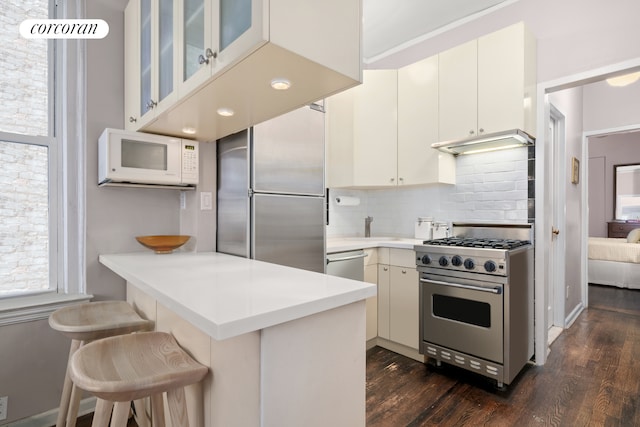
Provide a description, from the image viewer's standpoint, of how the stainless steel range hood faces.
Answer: facing the viewer and to the left of the viewer

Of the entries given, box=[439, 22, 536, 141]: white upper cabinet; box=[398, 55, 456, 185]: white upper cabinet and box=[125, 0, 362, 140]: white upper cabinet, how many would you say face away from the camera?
0

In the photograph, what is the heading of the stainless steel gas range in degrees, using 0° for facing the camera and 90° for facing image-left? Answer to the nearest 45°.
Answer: approximately 45°

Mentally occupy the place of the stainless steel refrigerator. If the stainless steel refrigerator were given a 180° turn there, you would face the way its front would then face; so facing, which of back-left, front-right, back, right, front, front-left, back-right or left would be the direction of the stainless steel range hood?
front-right

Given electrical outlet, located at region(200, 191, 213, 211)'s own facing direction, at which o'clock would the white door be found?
The white door is roughly at 9 o'clock from the electrical outlet.

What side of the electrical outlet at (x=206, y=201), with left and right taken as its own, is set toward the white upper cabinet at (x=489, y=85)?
left

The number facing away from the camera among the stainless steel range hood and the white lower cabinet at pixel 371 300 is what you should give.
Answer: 0
